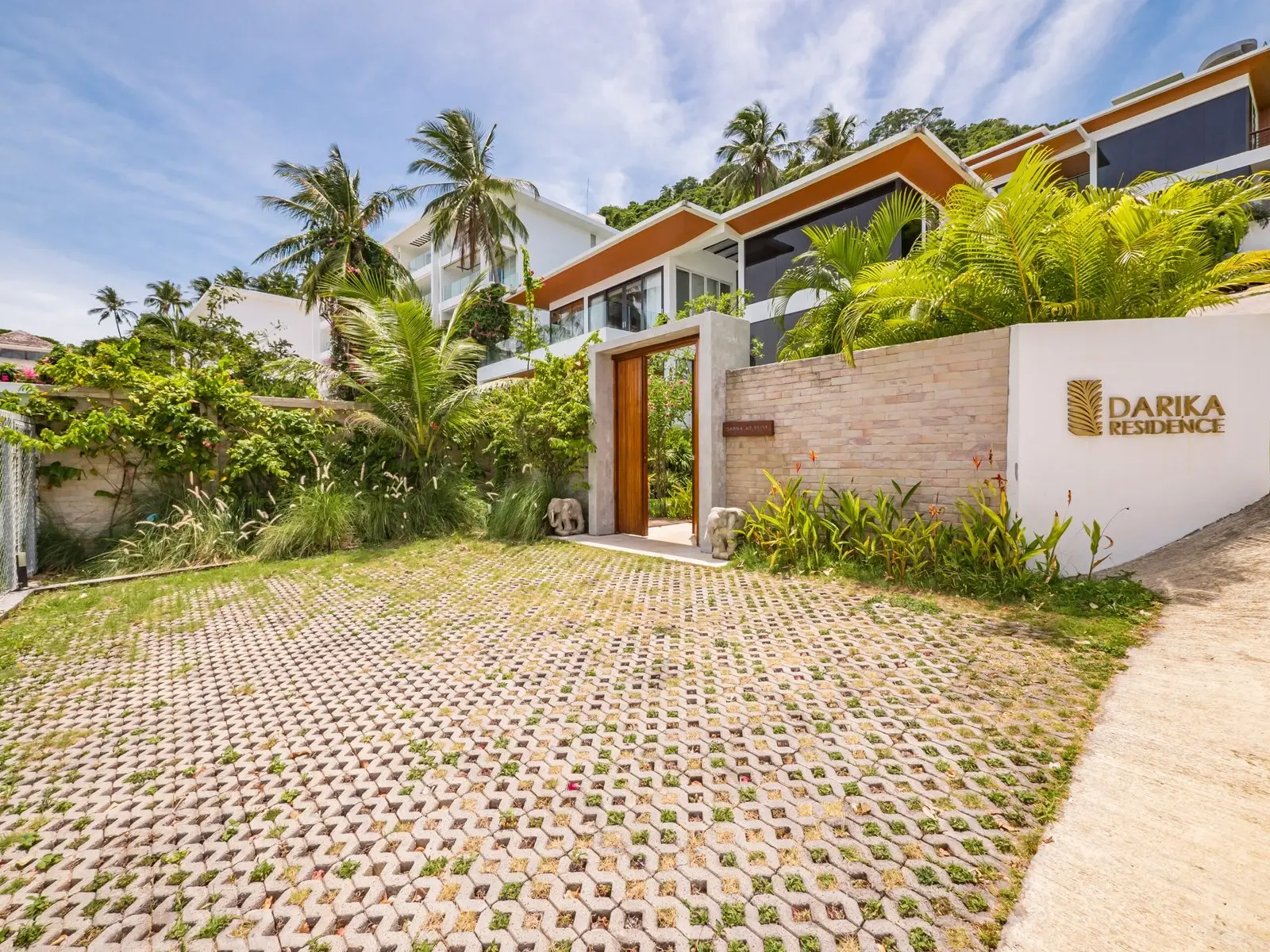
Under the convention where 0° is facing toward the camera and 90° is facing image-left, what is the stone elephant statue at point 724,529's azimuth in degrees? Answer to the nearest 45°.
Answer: approximately 45°

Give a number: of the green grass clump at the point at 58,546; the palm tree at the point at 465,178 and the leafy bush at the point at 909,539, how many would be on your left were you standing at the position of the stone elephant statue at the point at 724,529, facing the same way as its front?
1

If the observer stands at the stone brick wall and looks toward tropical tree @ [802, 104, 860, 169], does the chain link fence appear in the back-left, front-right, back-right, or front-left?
back-left

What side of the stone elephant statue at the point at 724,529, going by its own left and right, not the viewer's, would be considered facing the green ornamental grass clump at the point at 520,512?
right

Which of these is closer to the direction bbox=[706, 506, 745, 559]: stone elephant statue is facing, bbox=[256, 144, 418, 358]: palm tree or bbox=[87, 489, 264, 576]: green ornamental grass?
the green ornamental grass

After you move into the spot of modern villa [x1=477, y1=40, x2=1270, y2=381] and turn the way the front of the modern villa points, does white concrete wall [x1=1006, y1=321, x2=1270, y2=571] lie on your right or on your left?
on your left

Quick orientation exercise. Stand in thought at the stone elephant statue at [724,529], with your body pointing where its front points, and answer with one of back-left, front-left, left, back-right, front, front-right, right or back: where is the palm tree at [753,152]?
back-right

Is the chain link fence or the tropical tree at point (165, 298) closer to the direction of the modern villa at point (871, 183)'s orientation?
the chain link fence

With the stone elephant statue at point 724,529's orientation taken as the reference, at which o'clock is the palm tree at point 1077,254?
The palm tree is roughly at 8 o'clock from the stone elephant statue.

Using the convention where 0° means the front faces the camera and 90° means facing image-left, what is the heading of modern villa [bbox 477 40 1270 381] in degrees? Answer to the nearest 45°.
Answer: approximately 45°

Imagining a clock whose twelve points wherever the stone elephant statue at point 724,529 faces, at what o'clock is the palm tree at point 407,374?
The palm tree is roughly at 2 o'clock from the stone elephant statue.

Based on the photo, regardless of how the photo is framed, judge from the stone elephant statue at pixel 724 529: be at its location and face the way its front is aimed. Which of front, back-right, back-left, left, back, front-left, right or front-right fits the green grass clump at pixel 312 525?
front-right
